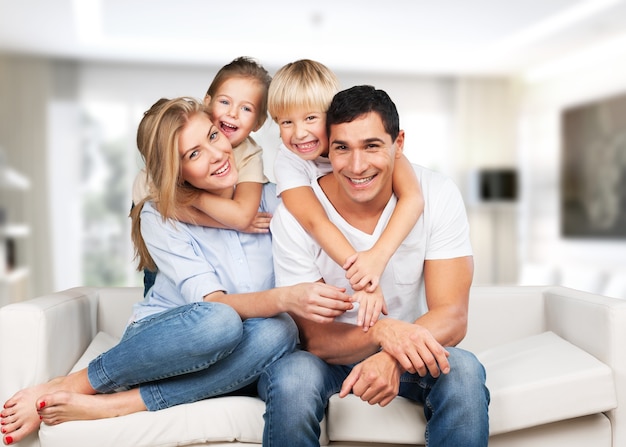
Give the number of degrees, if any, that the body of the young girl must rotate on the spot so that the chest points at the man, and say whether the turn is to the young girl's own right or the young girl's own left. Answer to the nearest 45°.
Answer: approximately 45° to the young girl's own left

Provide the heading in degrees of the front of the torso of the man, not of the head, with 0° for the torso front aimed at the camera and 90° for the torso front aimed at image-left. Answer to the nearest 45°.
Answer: approximately 0°
